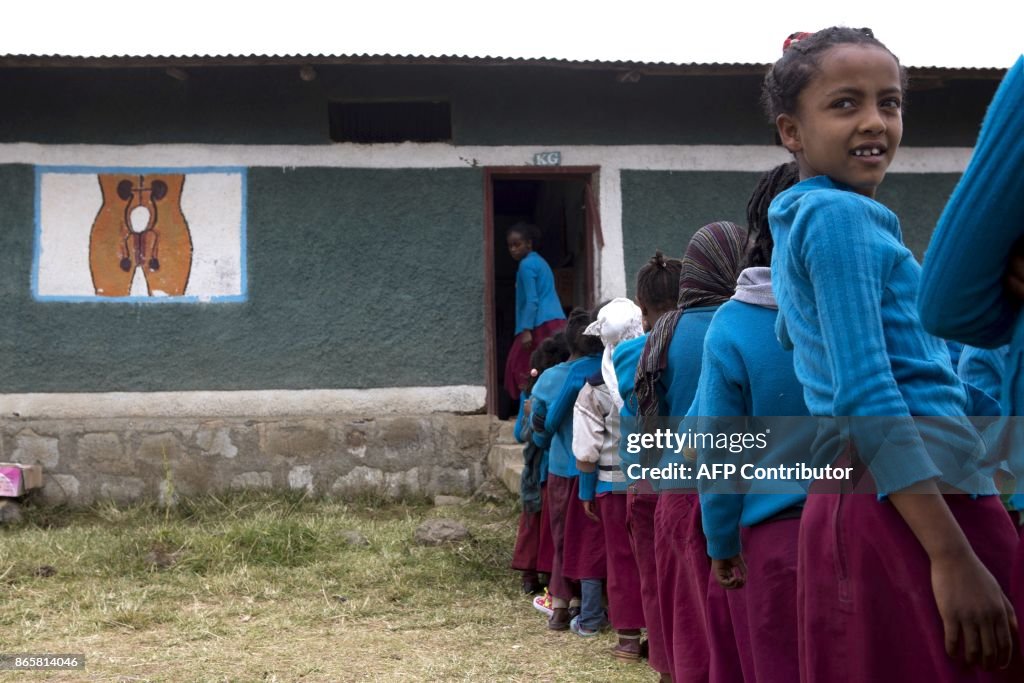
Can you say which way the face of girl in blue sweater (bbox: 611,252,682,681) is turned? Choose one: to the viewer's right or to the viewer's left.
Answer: to the viewer's left

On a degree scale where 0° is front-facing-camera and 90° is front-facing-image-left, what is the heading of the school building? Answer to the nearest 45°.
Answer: approximately 0°

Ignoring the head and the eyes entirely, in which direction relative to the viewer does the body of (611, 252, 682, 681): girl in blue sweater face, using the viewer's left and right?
facing away from the viewer and to the left of the viewer

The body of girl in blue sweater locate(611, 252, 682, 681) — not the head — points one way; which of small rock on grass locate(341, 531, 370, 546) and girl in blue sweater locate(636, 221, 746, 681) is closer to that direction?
the small rock on grass

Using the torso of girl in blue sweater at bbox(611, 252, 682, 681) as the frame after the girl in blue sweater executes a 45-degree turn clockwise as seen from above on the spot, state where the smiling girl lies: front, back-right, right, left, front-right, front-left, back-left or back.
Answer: back

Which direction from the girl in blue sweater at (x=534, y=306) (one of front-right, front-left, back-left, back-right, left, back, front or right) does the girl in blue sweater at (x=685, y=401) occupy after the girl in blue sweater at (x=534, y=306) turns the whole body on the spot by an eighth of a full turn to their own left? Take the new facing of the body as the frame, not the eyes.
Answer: front-left

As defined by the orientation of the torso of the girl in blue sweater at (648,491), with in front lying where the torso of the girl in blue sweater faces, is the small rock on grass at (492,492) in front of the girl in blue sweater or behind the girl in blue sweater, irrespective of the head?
in front
